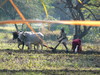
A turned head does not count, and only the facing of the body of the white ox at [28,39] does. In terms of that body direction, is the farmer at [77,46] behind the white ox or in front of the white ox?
behind

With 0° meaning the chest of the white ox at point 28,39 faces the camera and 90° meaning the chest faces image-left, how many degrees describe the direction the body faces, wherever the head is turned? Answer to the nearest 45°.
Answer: approximately 90°
